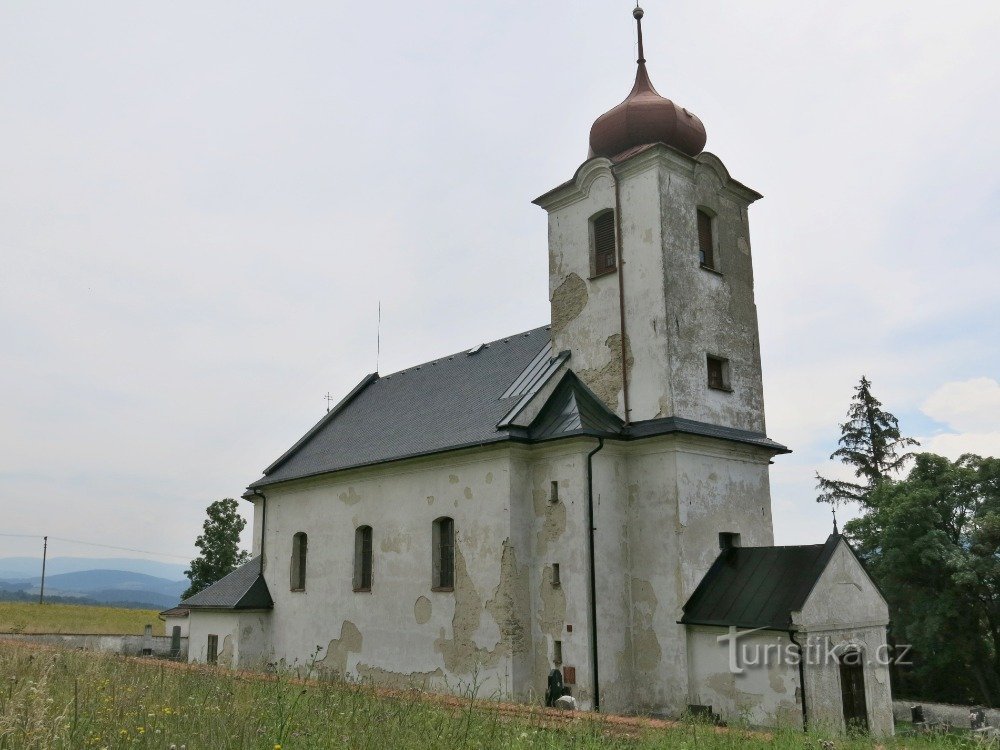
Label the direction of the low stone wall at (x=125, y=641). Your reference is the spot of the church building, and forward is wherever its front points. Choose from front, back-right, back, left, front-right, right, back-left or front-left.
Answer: back

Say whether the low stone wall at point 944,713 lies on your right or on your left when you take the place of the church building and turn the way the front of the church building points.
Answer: on your left

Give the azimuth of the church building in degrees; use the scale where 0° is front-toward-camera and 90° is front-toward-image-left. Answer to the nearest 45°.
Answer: approximately 315°

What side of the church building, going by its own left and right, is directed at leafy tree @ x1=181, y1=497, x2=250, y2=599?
back

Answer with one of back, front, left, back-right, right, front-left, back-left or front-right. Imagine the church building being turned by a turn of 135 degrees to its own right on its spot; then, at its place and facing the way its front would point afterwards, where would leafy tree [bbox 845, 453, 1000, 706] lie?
back-right
